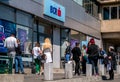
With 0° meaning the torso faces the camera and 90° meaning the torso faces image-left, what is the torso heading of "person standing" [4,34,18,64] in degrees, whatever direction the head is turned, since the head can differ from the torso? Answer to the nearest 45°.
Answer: approximately 180°

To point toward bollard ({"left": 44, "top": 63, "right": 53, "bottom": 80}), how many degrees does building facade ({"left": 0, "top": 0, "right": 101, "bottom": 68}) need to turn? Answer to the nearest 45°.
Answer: approximately 45° to its right
